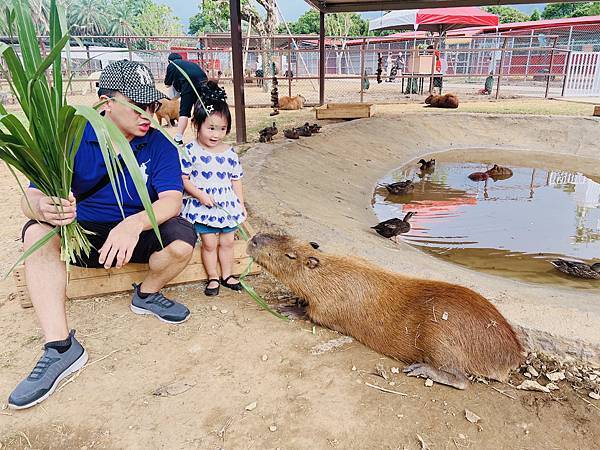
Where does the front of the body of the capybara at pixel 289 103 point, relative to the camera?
to the viewer's right

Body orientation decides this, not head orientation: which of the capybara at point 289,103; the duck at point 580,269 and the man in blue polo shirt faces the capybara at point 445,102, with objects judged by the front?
the capybara at point 289,103

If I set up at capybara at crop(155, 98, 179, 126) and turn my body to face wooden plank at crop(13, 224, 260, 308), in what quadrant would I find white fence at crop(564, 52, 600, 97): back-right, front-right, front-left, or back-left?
back-left

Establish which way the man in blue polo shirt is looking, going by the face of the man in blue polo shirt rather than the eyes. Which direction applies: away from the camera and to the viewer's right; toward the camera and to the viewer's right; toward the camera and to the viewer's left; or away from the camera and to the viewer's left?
toward the camera and to the viewer's right
